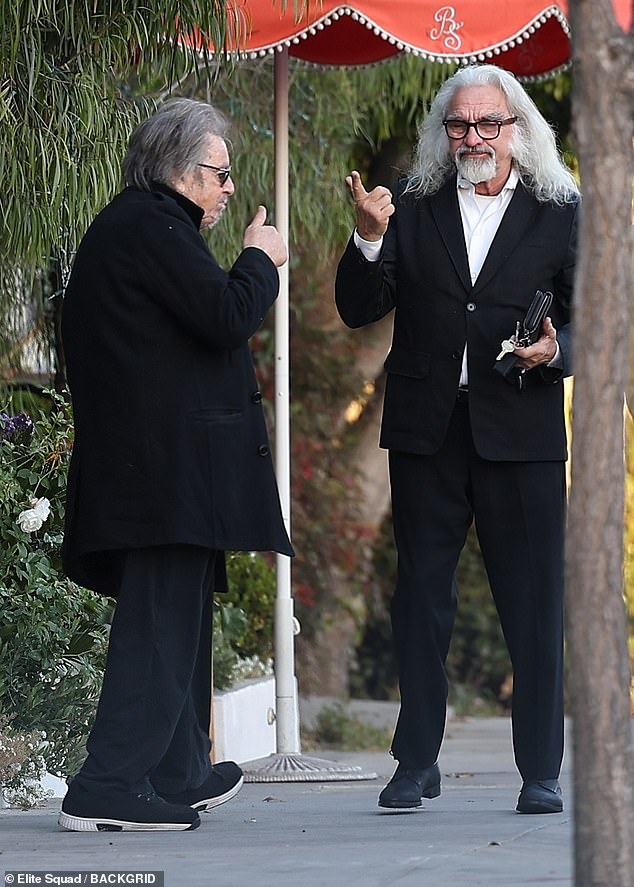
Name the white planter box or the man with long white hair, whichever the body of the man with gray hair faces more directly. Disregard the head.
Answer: the man with long white hair

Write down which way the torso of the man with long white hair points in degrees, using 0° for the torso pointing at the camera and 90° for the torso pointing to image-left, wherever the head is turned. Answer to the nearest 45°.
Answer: approximately 0°

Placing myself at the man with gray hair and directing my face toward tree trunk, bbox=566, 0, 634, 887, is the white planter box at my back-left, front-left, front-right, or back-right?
back-left

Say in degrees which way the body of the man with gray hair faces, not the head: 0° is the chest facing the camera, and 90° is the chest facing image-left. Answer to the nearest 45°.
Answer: approximately 270°

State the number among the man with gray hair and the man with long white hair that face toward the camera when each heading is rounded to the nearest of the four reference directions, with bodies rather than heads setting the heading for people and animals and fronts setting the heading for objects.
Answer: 1

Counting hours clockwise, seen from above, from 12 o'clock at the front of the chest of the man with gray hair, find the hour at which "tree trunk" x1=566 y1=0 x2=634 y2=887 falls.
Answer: The tree trunk is roughly at 2 o'clock from the man with gray hair.
